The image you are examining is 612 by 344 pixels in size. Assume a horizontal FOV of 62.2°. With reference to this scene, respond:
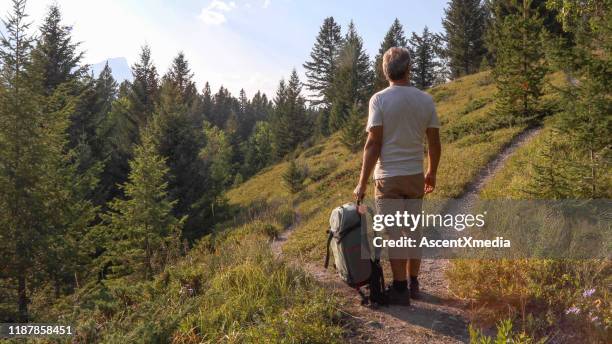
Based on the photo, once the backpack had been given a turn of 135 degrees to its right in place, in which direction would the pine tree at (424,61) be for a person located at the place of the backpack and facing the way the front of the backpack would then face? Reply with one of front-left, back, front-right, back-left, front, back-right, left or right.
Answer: front-left

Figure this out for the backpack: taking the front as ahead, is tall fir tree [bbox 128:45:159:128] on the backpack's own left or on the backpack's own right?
on the backpack's own right

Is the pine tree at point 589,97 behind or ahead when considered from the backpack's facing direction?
behind

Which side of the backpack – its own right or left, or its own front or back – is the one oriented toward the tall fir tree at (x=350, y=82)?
right

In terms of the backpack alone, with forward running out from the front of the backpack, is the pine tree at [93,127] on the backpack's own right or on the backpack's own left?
on the backpack's own right

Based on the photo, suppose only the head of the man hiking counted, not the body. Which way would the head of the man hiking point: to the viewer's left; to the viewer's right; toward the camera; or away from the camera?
away from the camera

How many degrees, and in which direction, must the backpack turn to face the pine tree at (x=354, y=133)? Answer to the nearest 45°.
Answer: approximately 90° to its right

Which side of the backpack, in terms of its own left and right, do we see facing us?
left
